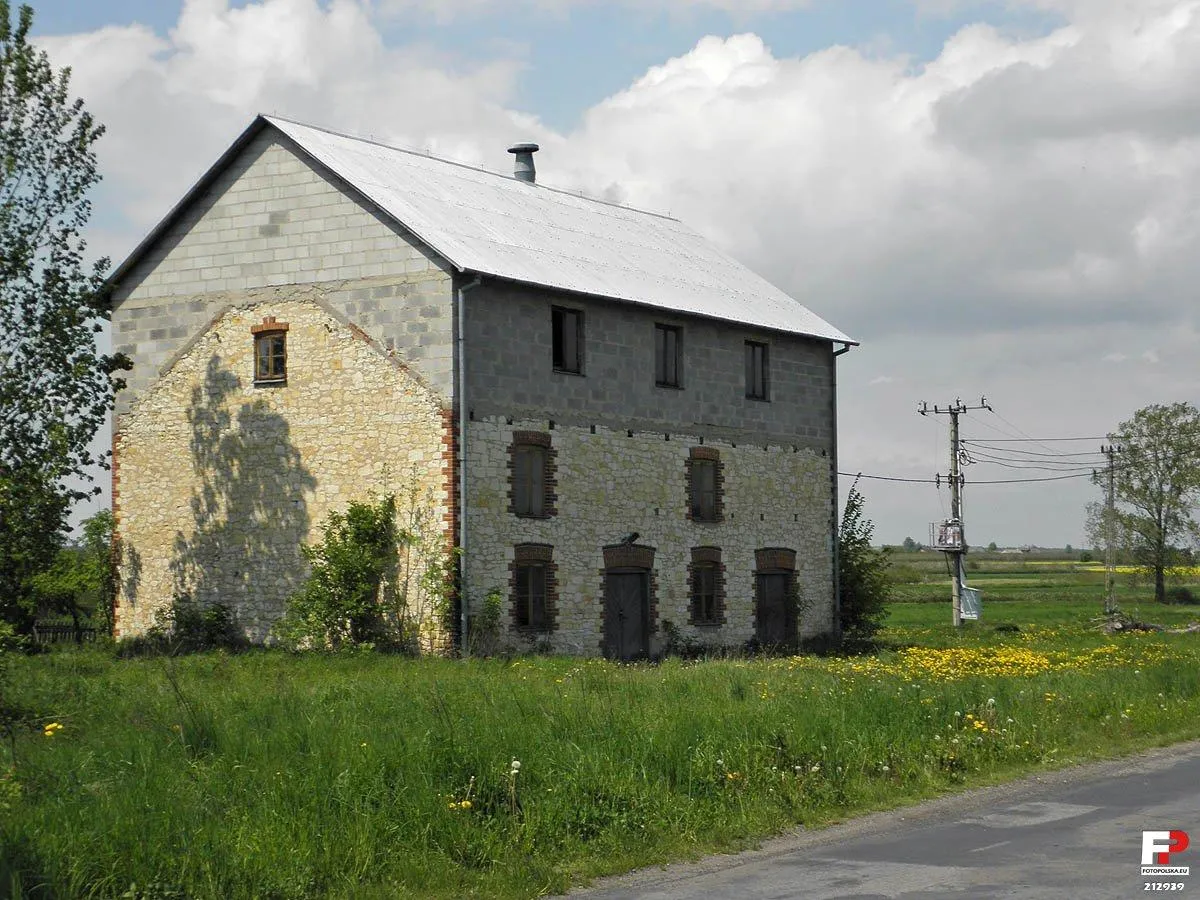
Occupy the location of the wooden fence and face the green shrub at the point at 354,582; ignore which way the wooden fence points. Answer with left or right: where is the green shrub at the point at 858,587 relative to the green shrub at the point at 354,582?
left

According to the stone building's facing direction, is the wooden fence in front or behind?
behind

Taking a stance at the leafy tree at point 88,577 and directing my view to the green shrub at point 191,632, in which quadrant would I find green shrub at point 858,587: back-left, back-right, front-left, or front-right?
front-left

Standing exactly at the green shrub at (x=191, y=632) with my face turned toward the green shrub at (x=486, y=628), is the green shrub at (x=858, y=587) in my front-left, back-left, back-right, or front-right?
front-left

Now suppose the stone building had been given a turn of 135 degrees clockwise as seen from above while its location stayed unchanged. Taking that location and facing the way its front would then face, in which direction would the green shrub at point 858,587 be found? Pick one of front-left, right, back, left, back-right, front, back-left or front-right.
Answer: back-right

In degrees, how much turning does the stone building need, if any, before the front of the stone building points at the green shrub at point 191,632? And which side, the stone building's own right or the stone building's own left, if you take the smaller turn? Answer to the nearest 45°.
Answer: approximately 135° to the stone building's own right

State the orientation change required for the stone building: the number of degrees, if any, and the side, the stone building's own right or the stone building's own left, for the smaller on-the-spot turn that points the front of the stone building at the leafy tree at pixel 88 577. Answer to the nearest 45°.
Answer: approximately 135° to the stone building's own right

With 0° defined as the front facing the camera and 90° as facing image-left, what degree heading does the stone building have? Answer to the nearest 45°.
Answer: approximately 315°

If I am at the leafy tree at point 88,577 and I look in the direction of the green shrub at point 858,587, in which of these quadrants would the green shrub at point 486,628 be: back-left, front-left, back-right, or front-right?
front-right
